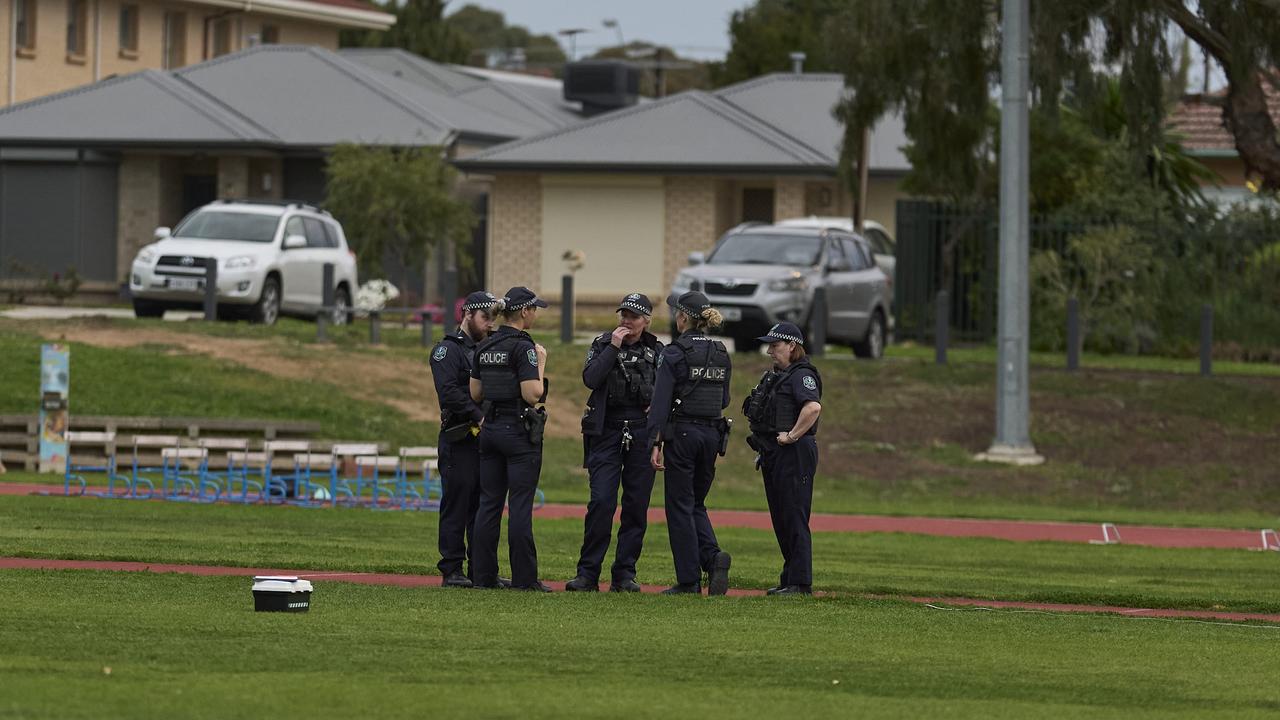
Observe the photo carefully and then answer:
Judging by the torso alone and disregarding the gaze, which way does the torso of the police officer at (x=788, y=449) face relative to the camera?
to the viewer's left

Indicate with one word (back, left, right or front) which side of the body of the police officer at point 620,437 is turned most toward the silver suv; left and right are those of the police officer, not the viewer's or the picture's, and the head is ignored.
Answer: back

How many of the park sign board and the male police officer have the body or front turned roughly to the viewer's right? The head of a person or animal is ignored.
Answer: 1

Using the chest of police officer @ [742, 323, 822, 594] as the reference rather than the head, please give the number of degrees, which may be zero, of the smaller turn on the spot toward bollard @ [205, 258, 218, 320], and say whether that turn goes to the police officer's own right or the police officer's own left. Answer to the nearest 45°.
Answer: approximately 45° to the police officer's own right

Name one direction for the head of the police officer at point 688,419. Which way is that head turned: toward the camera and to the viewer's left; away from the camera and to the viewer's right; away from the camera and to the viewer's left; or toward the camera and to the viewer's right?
away from the camera and to the viewer's left

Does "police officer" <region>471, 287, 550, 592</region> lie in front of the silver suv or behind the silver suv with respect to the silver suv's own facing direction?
in front

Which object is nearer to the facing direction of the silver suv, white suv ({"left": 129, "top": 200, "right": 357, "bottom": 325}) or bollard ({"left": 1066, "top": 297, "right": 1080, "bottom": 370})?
the white suv

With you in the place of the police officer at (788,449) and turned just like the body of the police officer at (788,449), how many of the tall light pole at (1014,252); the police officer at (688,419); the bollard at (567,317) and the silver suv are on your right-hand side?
3

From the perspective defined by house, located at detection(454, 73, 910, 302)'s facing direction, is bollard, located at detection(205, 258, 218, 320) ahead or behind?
ahead

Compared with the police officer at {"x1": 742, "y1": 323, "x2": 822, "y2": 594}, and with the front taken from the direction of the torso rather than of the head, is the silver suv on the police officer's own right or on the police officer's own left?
on the police officer's own right

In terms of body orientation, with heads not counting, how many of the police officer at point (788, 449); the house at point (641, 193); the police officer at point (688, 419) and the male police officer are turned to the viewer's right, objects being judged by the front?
1

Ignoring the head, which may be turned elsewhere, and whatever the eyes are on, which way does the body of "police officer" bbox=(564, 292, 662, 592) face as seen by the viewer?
toward the camera

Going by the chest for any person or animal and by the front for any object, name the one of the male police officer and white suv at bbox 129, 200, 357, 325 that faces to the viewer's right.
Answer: the male police officer

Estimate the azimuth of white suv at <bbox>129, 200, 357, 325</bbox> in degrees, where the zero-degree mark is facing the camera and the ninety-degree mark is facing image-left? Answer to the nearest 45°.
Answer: approximately 45°

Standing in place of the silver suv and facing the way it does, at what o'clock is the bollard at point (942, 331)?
The bollard is roughly at 8 o'clock from the silver suv.

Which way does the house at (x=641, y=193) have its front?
toward the camera

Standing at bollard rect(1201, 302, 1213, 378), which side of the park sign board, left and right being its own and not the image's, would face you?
left

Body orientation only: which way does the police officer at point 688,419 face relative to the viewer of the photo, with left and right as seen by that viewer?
facing away from the viewer and to the left of the viewer

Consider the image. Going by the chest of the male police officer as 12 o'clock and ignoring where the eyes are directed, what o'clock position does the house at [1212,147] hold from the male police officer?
The house is roughly at 10 o'clock from the male police officer.
